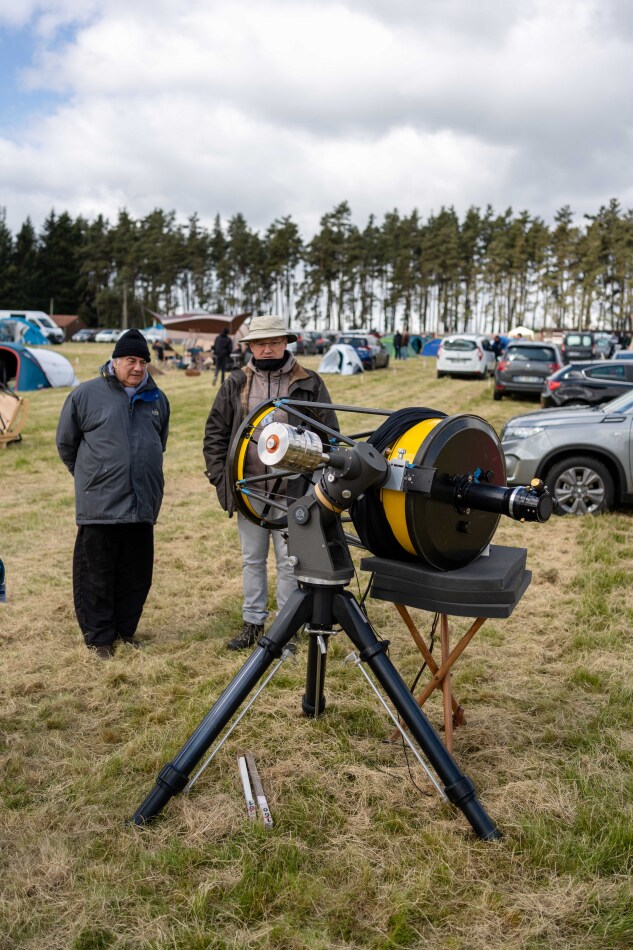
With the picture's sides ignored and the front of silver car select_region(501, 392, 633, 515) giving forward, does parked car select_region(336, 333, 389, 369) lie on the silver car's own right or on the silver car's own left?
on the silver car's own right

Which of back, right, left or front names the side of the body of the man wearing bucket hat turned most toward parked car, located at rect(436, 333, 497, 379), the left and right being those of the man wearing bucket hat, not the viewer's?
back

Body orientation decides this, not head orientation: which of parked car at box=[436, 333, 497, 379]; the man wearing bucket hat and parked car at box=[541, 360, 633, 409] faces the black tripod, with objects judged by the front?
the man wearing bucket hat

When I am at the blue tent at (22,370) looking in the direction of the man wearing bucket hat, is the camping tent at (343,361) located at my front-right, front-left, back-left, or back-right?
back-left

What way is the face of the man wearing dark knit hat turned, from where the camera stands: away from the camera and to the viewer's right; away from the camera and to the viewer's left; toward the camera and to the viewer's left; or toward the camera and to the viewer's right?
toward the camera and to the viewer's right

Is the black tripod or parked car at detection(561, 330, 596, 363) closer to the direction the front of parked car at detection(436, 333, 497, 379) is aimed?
the parked car

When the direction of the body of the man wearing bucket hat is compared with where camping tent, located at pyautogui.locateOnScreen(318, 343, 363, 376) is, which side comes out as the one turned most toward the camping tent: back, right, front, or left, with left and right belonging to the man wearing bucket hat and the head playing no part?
back

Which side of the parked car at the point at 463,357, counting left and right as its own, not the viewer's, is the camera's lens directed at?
back

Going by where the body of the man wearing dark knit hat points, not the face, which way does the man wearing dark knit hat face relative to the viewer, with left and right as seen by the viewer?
facing the viewer and to the right of the viewer

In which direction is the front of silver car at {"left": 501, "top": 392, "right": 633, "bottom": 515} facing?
to the viewer's left

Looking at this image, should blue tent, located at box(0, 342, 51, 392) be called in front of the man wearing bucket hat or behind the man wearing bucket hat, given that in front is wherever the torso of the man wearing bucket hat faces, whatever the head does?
behind
